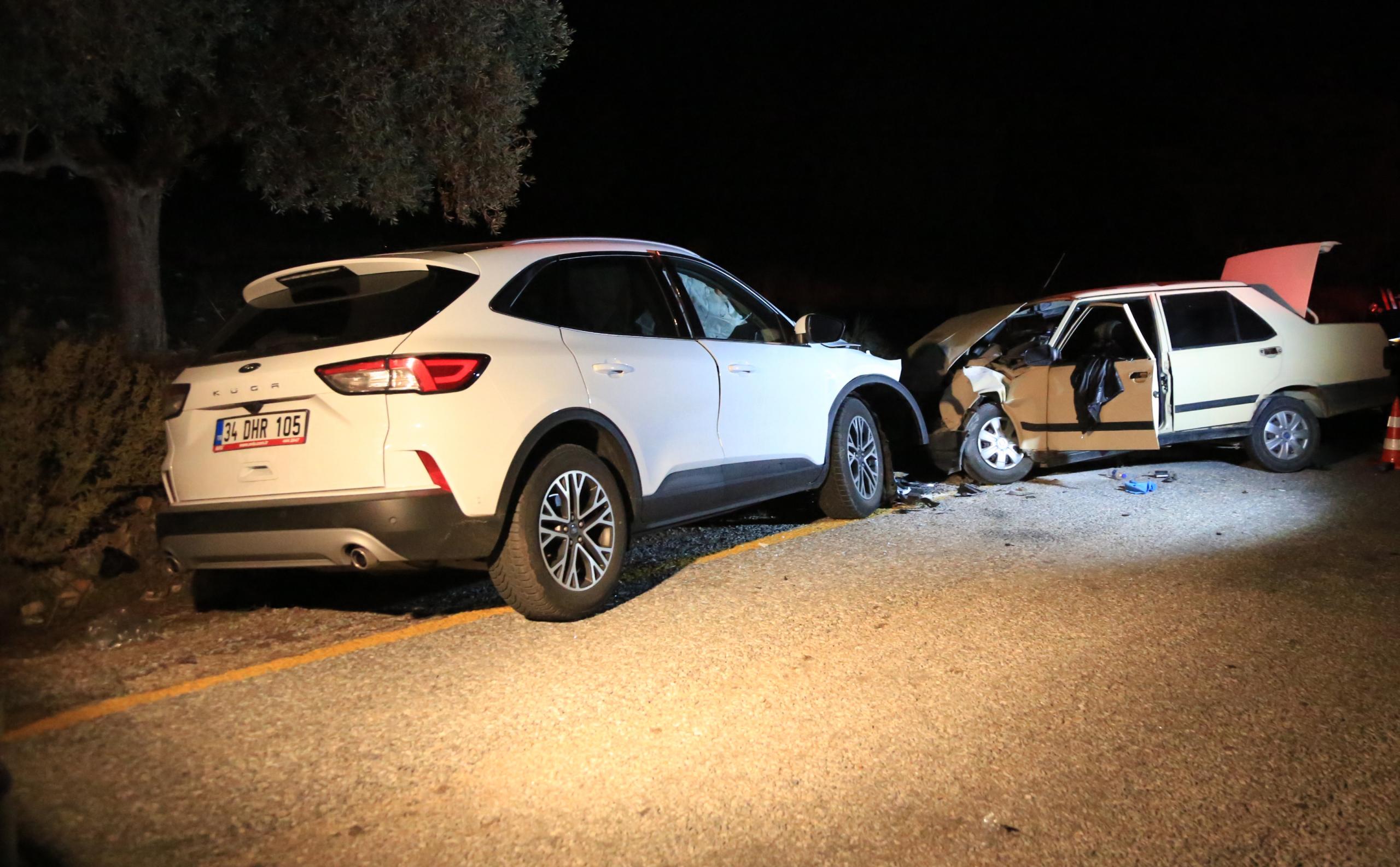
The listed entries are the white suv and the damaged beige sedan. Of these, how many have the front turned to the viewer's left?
1

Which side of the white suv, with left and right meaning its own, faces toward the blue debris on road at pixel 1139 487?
front

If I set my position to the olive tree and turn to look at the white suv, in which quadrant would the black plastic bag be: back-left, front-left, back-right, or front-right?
front-left

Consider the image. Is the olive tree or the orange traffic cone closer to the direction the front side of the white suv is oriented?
the orange traffic cone

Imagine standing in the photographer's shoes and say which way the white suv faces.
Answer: facing away from the viewer and to the right of the viewer

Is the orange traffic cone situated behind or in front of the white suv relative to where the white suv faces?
in front

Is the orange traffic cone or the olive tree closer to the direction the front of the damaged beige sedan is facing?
the olive tree

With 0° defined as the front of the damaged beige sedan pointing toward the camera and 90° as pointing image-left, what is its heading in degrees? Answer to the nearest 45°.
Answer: approximately 90°

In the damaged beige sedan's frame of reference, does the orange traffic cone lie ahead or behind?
behind

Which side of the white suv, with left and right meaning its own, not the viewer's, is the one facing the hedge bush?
left

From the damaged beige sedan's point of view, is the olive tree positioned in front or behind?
in front

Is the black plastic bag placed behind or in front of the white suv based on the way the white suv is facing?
in front
